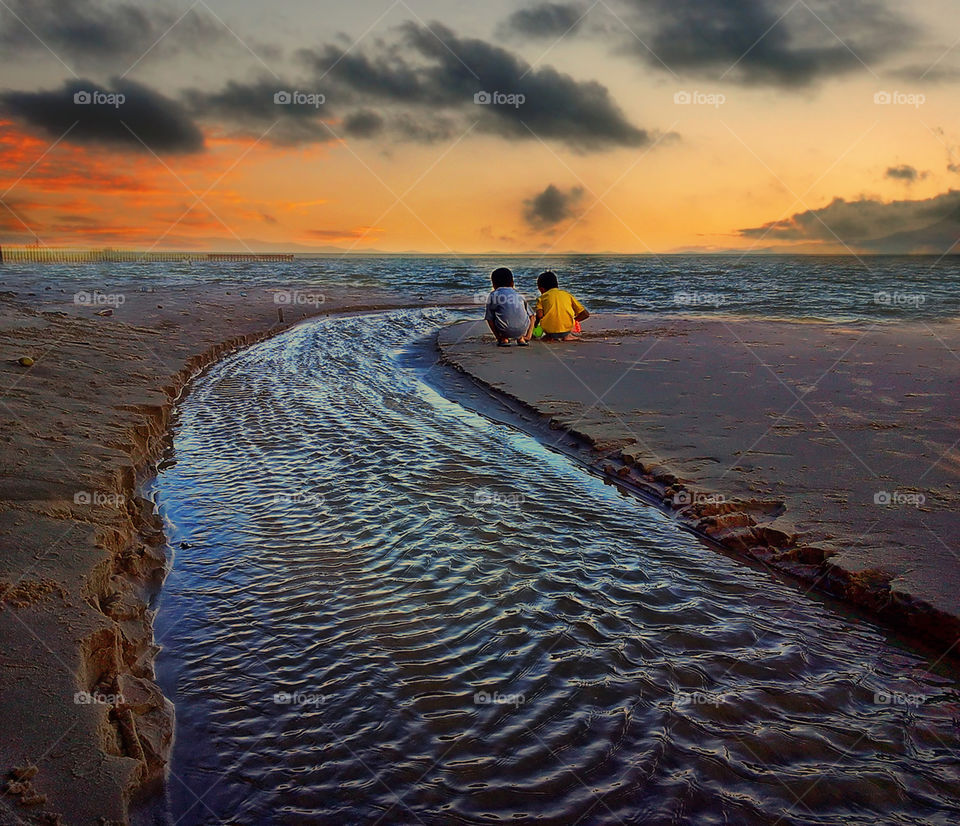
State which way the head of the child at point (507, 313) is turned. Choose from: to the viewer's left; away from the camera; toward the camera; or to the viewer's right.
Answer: away from the camera

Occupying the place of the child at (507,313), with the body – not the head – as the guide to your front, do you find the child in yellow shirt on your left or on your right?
on your right

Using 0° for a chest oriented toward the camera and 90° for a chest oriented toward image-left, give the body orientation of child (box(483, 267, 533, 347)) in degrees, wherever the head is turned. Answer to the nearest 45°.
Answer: approximately 180°
